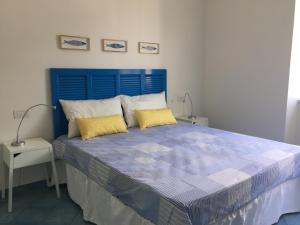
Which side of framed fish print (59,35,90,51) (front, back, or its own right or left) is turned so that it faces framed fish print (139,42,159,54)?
left

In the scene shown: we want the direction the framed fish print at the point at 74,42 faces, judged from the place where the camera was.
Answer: facing the viewer

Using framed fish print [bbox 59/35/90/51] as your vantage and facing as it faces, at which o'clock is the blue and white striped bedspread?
The blue and white striped bedspread is roughly at 11 o'clock from the framed fish print.

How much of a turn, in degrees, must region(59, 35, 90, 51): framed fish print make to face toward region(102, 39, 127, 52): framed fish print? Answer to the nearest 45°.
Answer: approximately 135° to its left

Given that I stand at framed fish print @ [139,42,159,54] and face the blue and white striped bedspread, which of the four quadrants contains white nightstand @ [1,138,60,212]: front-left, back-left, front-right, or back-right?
front-right

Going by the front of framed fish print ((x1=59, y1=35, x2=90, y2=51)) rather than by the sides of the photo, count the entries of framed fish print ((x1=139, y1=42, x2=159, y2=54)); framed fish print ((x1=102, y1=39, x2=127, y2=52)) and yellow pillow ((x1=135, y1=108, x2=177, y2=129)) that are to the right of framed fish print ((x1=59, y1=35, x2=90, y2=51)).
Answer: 0

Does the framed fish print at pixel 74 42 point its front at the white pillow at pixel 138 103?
no

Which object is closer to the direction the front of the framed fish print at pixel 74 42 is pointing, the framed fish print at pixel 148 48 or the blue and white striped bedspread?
the blue and white striped bedspread
